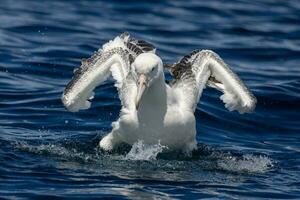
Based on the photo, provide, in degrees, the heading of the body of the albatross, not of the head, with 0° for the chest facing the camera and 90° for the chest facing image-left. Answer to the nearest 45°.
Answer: approximately 0°

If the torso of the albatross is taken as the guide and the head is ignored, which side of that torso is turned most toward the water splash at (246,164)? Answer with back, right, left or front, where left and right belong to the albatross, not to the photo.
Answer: left
